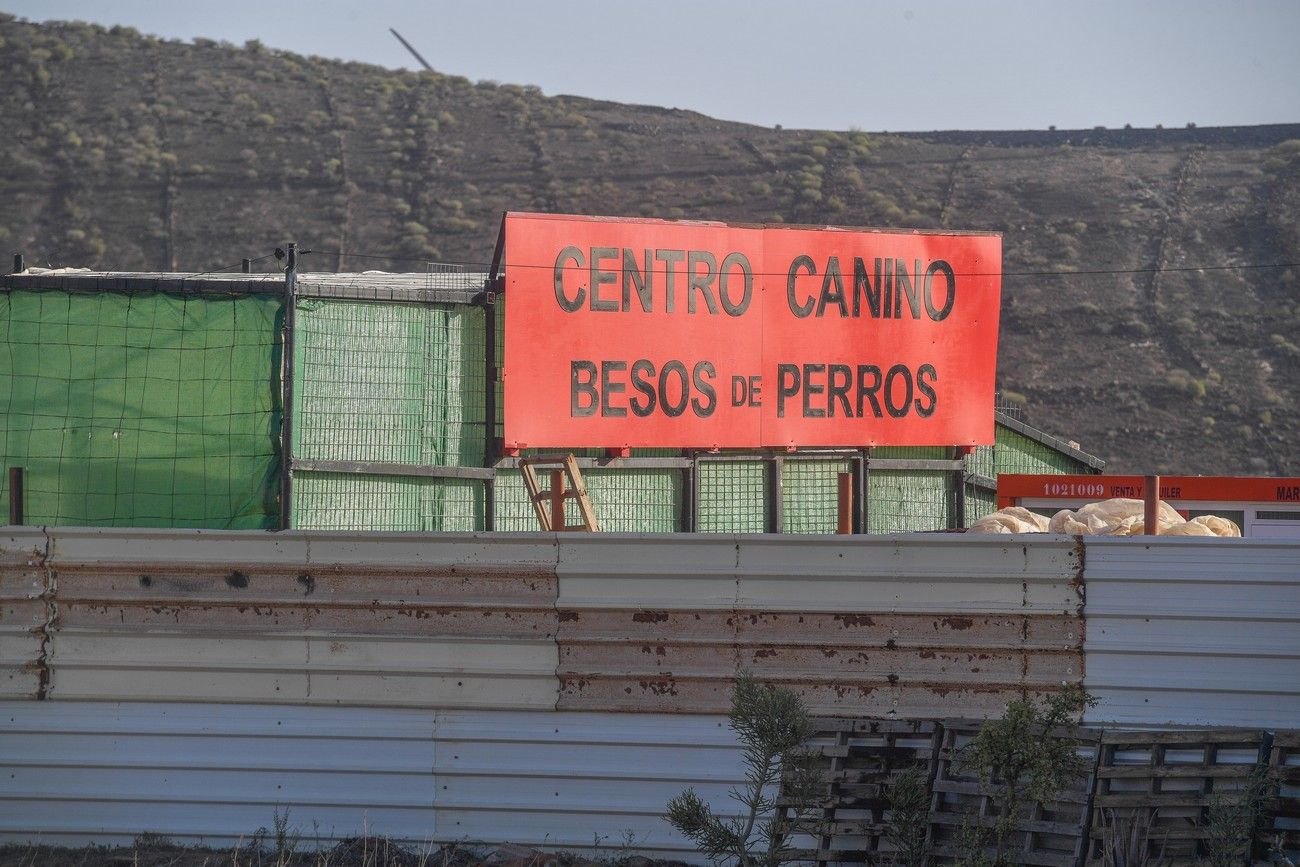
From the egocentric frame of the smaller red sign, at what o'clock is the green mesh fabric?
The green mesh fabric is roughly at 2 o'clock from the smaller red sign.

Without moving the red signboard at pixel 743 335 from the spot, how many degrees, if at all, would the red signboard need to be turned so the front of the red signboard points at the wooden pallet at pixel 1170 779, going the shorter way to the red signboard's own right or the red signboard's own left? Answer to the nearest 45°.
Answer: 0° — it already faces it

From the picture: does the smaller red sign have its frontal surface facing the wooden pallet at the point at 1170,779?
yes

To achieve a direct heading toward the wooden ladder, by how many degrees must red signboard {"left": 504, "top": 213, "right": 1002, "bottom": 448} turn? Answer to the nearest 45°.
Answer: approximately 45° to its right

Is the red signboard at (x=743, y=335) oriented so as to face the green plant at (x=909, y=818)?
yes

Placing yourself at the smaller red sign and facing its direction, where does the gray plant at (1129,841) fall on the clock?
The gray plant is roughly at 12 o'clock from the smaller red sign.

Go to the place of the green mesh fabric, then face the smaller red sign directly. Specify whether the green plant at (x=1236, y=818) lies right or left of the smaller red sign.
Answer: right

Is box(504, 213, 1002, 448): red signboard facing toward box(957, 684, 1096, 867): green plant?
yes

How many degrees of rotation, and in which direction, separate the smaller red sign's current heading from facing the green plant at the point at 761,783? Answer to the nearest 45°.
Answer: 0° — it already faces it

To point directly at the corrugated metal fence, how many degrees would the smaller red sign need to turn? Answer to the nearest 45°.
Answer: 0° — it already faces it

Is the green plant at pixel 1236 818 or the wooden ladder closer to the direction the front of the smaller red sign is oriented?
the green plant

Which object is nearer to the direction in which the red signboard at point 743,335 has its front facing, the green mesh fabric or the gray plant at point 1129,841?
the gray plant

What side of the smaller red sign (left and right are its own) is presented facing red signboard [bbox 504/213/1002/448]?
right

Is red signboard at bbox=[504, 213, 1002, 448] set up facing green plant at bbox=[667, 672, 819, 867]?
yes

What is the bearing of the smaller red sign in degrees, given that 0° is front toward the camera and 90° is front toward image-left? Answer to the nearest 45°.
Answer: approximately 0°
